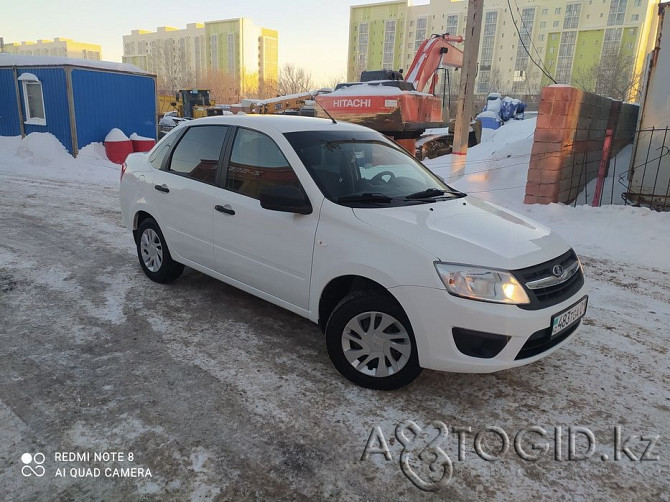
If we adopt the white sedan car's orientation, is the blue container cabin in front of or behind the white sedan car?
behind

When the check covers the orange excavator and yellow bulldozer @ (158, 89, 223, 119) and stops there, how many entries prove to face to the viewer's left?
1

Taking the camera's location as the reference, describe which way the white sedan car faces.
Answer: facing the viewer and to the right of the viewer

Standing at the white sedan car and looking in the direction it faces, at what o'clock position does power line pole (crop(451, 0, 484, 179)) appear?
The power line pole is roughly at 8 o'clock from the white sedan car.

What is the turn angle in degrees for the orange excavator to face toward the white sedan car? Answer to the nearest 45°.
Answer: approximately 135° to its right

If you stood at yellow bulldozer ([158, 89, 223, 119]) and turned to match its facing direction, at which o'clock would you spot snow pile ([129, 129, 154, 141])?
The snow pile is roughly at 9 o'clock from the yellow bulldozer.

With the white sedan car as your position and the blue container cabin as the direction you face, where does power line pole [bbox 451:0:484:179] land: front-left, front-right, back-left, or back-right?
front-right

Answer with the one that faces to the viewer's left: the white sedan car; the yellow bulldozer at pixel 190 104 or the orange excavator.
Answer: the yellow bulldozer

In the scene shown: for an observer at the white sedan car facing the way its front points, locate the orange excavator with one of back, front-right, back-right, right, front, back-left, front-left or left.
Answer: back-left

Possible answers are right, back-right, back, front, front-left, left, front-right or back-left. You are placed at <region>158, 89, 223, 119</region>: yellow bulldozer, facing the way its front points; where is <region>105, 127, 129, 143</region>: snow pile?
left

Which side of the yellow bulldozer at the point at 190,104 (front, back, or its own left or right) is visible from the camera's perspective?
left

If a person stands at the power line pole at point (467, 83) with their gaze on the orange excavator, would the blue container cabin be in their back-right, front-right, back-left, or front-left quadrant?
front-left

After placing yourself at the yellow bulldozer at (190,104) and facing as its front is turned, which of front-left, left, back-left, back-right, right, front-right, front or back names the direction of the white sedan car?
left
